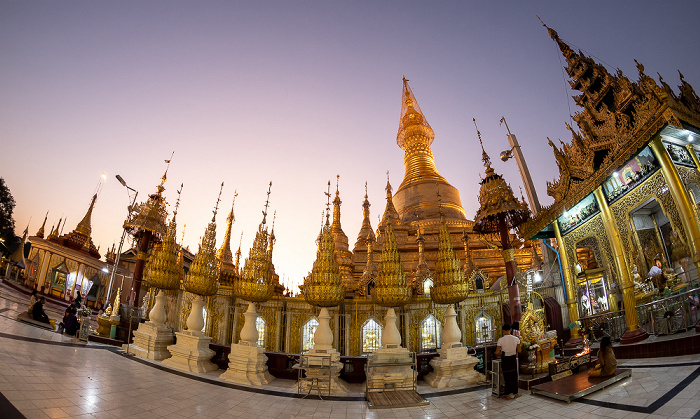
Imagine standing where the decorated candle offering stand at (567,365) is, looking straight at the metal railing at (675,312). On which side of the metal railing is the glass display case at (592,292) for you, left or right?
left

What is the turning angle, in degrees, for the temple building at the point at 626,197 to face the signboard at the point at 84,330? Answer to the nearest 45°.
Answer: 0° — it already faces it

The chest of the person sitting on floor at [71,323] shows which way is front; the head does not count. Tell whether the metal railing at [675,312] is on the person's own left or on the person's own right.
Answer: on the person's own right

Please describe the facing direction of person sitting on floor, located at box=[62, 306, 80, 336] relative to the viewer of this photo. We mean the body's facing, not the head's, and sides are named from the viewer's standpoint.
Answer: facing away from the viewer and to the right of the viewer

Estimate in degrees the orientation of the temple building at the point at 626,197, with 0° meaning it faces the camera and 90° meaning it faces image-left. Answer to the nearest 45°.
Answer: approximately 45°

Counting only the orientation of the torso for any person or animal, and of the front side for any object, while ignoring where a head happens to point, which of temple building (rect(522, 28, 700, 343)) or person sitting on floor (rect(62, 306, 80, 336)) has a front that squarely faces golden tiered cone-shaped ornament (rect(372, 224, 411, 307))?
the temple building
